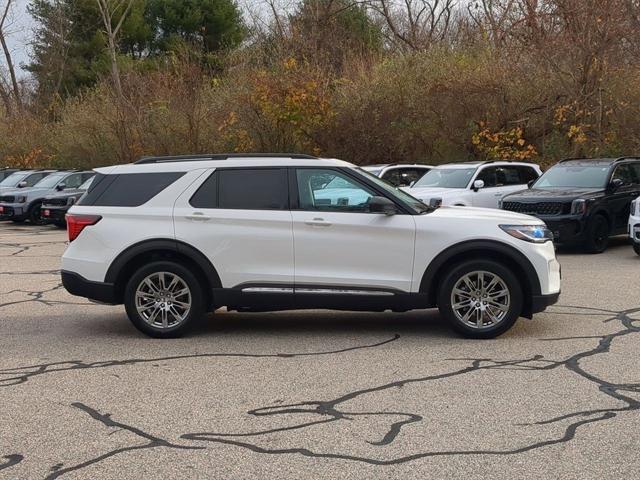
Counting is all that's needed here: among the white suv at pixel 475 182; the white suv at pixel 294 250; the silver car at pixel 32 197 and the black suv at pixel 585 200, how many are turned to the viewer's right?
1

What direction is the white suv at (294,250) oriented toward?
to the viewer's right

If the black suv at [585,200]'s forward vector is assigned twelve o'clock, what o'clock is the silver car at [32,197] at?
The silver car is roughly at 2 o'clock from the black suv.

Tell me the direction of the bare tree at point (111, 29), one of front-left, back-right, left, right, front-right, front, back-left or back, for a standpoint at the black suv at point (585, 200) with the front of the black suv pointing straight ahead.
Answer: right

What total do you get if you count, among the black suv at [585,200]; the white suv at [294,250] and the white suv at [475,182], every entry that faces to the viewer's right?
1

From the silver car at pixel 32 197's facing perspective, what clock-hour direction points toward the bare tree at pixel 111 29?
The bare tree is roughly at 5 o'clock from the silver car.

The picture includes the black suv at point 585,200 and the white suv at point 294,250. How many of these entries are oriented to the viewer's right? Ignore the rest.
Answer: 1

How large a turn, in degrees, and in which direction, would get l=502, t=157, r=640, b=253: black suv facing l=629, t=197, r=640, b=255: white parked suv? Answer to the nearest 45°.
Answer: approximately 90° to its left

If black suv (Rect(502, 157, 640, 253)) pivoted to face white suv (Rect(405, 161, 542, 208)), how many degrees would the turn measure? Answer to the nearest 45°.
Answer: approximately 90° to its right

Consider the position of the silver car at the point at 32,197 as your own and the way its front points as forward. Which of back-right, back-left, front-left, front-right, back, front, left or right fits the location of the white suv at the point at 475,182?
left

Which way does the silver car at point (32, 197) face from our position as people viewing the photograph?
facing the viewer and to the left of the viewer

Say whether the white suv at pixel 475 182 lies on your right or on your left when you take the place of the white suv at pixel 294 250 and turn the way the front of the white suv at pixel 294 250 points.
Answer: on your left

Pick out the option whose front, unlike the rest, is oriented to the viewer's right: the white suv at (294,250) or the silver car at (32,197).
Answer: the white suv

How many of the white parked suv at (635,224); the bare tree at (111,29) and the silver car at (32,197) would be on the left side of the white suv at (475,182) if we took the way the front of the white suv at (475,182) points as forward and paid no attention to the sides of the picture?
1

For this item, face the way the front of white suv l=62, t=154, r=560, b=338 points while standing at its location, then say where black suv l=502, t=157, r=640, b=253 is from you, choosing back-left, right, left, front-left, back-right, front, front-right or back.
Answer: front-left
